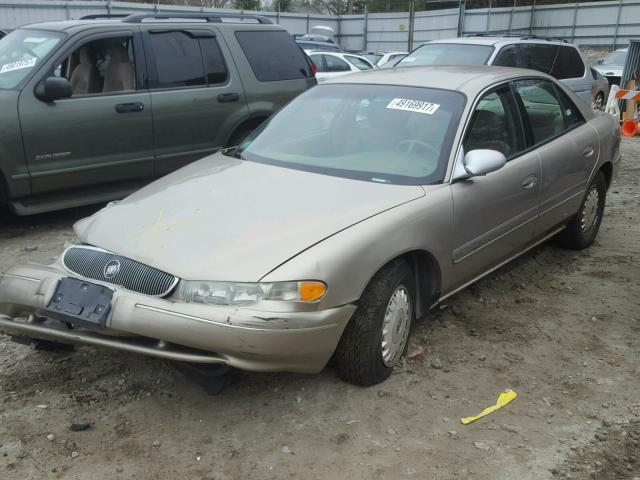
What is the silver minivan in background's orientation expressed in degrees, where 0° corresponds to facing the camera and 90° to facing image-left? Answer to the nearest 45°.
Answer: approximately 45°

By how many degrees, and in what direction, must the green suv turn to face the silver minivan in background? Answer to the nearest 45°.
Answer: approximately 180°

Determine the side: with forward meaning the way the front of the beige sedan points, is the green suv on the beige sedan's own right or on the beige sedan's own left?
on the beige sedan's own right

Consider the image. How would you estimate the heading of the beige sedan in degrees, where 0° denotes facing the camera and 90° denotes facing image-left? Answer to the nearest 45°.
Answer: approximately 45°
